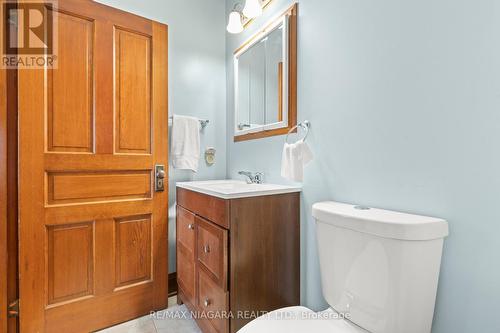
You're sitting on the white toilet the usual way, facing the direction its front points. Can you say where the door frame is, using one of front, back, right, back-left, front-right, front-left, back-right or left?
front-right

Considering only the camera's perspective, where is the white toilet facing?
facing the viewer and to the left of the viewer

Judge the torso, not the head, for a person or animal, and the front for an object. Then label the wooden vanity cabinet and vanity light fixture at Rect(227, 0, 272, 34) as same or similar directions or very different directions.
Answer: same or similar directions

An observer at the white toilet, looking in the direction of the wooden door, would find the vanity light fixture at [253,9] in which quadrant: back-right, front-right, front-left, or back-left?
front-right

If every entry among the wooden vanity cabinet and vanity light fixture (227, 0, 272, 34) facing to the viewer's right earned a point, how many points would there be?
0

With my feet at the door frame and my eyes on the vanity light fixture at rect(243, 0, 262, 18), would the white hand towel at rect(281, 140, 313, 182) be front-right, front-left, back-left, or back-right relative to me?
front-right

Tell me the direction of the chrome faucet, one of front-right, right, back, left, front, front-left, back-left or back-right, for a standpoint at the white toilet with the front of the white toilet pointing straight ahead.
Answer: right

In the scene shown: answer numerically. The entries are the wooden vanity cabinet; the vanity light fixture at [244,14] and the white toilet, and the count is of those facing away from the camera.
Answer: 0

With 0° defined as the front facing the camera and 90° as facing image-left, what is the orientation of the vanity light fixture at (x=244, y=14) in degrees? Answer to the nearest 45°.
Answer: approximately 45°

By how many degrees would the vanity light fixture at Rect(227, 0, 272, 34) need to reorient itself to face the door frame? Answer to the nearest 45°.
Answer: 0° — it already faces it

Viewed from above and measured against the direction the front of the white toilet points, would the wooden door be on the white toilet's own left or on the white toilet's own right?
on the white toilet's own right

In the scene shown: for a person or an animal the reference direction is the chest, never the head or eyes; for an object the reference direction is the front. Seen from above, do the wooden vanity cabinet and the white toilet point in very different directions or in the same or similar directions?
same or similar directions
